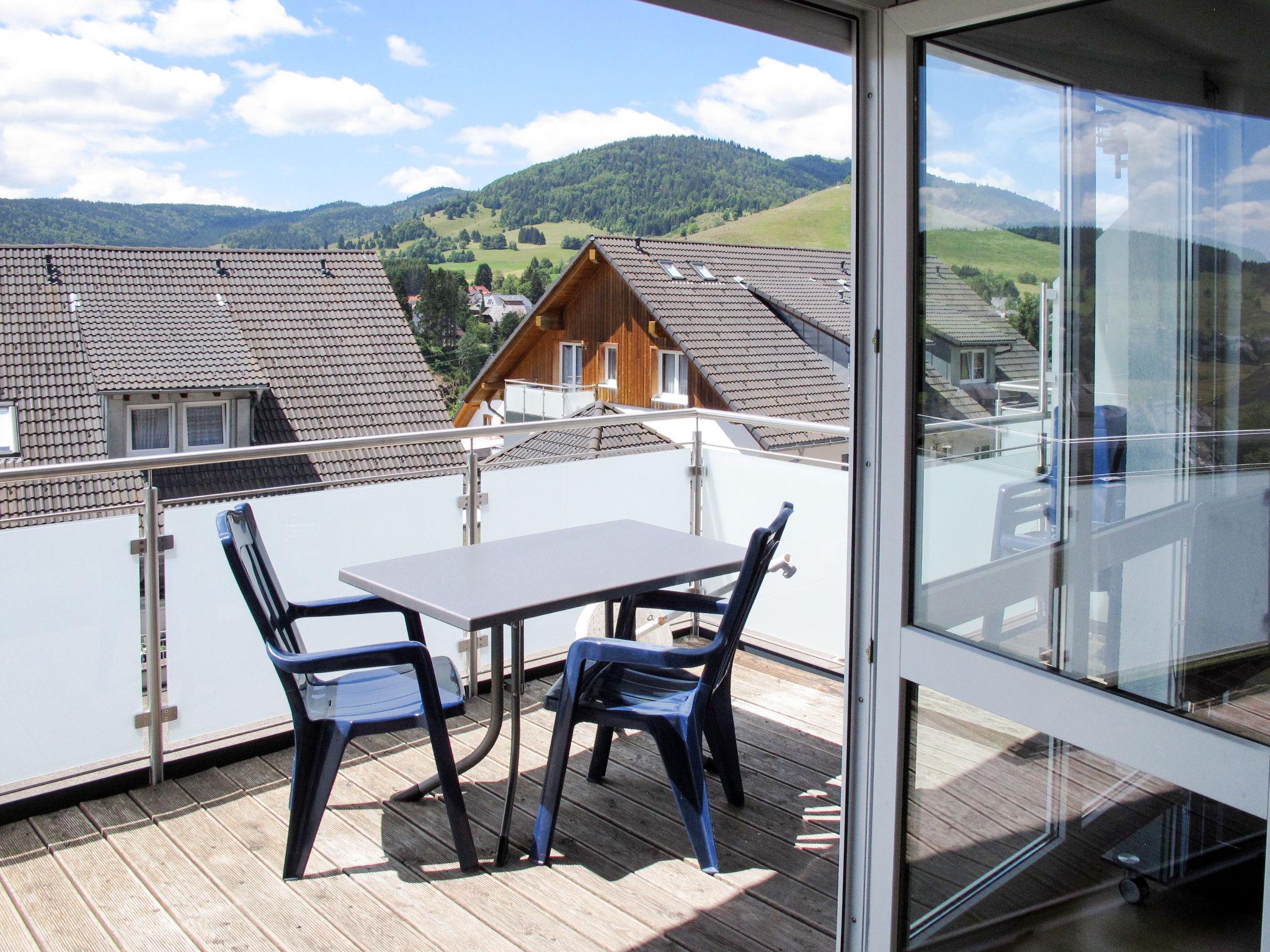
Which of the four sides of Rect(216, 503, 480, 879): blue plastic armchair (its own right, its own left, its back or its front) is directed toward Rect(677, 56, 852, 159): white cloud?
left

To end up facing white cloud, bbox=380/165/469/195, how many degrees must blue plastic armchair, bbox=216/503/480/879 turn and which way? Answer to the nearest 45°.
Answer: approximately 90° to its left

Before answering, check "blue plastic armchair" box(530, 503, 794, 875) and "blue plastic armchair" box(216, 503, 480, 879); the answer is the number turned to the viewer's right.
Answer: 1

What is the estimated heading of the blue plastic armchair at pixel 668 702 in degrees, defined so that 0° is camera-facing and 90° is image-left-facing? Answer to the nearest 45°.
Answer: approximately 90°

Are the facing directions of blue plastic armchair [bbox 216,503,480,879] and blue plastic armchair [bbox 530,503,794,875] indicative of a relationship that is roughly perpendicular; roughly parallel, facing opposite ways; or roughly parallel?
roughly parallel, facing opposite ways

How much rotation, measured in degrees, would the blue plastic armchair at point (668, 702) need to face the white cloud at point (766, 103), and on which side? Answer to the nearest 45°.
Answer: approximately 90° to its right

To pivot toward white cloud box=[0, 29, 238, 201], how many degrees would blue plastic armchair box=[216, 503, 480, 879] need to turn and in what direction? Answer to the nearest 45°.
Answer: approximately 90° to its left

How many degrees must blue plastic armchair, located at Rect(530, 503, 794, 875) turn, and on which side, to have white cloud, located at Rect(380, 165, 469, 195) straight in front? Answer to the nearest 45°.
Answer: approximately 90° to its right

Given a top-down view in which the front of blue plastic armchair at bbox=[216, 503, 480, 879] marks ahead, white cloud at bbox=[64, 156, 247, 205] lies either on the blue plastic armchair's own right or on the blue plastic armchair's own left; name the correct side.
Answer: on the blue plastic armchair's own left

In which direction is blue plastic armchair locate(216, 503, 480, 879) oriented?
to the viewer's right
